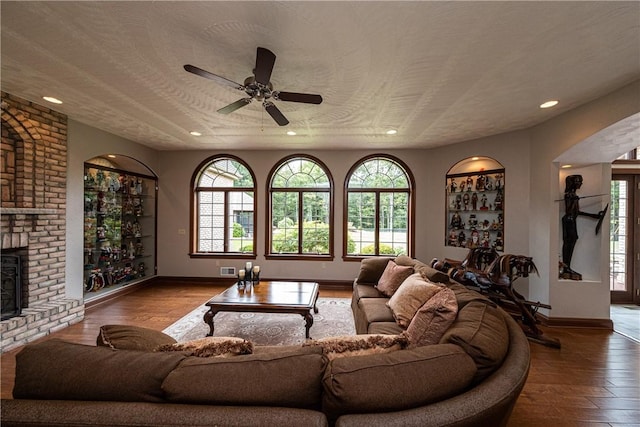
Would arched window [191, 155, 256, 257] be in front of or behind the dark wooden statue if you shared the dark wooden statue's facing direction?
behind

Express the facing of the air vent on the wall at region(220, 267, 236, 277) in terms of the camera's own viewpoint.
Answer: facing the viewer

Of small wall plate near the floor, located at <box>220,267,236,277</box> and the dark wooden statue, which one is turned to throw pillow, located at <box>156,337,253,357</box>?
the small wall plate near the floor

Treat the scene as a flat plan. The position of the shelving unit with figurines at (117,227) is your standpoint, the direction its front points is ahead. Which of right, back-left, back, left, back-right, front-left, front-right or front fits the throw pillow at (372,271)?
front

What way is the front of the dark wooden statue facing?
to the viewer's right

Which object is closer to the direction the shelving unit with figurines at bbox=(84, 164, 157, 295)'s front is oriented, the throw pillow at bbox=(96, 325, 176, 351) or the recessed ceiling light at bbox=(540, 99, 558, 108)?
the recessed ceiling light

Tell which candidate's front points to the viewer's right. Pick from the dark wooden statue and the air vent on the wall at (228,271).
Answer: the dark wooden statue

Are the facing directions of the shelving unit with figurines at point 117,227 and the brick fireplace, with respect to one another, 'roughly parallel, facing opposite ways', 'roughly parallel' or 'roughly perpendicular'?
roughly parallel

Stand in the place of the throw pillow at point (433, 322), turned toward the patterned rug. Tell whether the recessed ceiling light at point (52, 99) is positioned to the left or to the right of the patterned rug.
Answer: left

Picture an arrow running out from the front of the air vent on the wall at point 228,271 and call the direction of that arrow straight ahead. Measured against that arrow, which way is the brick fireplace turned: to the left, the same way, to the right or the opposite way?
to the left

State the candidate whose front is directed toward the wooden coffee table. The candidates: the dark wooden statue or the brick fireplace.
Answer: the brick fireplace

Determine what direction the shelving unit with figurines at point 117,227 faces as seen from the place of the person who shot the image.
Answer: facing the viewer and to the right of the viewer

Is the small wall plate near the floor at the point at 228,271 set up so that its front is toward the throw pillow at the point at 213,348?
yes
